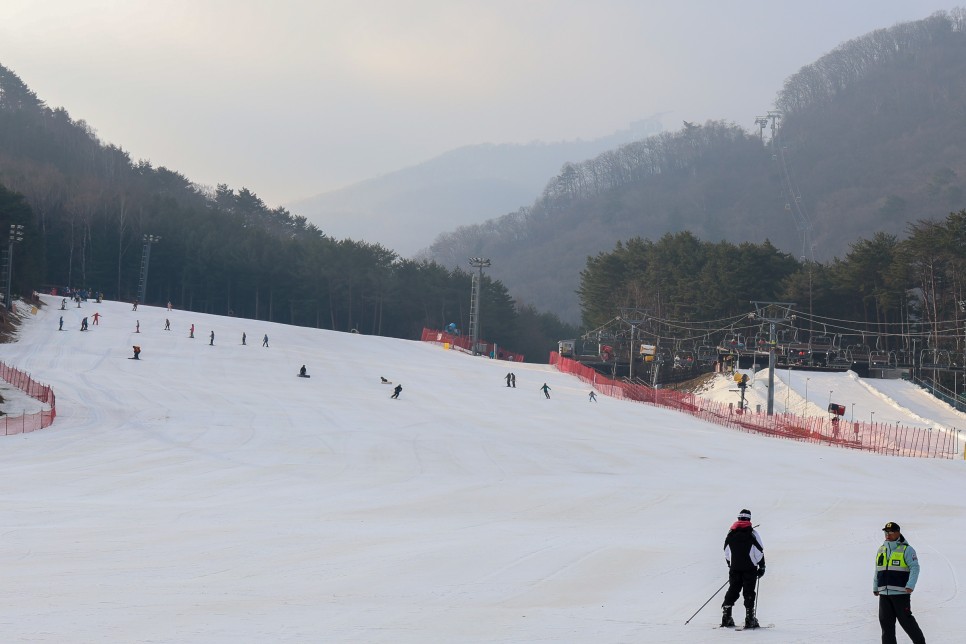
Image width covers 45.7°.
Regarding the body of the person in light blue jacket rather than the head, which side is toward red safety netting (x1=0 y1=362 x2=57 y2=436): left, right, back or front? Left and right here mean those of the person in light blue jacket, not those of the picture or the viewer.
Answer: right

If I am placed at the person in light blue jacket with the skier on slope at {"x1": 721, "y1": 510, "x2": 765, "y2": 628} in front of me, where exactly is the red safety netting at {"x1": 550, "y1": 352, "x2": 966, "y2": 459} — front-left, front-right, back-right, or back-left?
front-right

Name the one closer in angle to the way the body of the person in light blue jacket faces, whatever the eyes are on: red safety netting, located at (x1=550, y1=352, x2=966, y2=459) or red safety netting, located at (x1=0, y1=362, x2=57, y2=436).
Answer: the red safety netting, located at (x1=0, y1=362, x2=57, y2=436)

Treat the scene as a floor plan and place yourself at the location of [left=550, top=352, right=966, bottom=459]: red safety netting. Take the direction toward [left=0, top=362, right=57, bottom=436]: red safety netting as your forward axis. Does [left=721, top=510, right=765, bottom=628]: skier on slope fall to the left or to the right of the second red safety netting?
left

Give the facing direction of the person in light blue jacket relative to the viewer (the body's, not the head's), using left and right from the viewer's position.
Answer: facing the viewer and to the left of the viewer

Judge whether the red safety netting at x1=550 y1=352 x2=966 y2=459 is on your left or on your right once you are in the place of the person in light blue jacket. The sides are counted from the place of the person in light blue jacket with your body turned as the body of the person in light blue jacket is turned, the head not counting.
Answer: on your right
